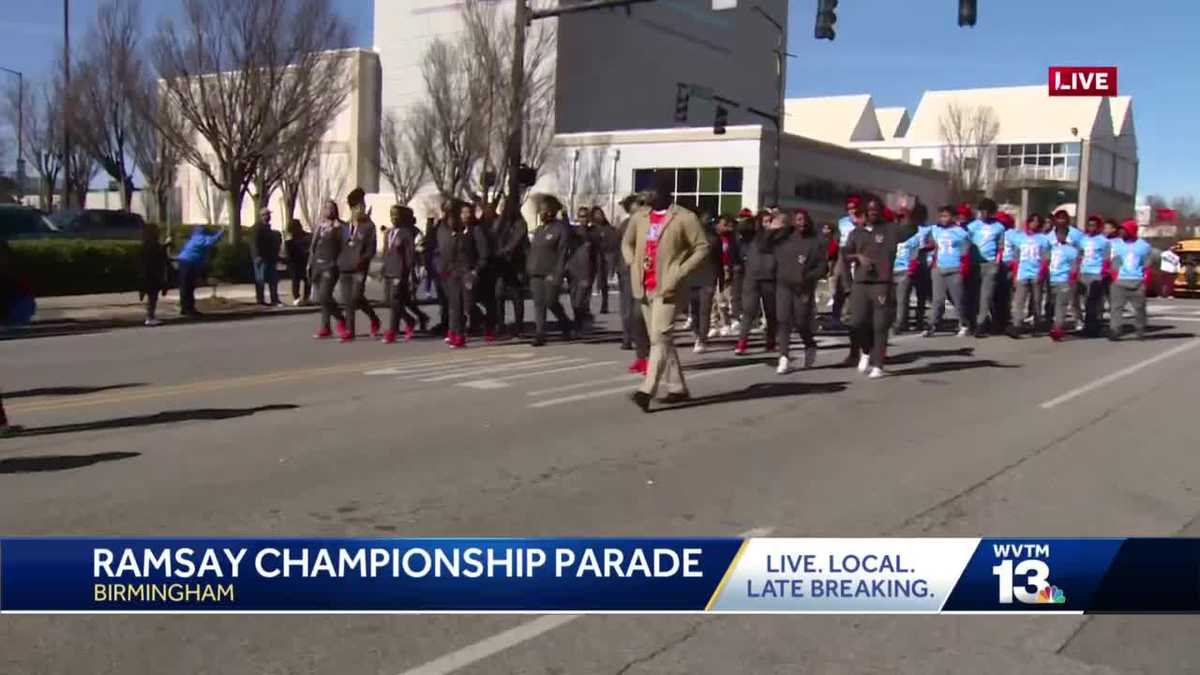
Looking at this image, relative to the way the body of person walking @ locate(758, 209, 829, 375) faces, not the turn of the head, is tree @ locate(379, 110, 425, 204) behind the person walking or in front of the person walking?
behind

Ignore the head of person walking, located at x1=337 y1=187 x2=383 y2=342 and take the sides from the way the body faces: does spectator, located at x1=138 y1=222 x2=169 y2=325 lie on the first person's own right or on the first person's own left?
on the first person's own right

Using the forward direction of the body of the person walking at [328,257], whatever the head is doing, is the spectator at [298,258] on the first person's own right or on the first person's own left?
on the first person's own right

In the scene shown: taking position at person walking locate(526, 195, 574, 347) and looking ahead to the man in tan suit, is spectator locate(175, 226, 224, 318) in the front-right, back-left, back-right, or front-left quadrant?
back-right

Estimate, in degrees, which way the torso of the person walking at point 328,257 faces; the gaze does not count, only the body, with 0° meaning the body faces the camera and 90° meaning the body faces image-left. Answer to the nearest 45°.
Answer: approximately 45°
